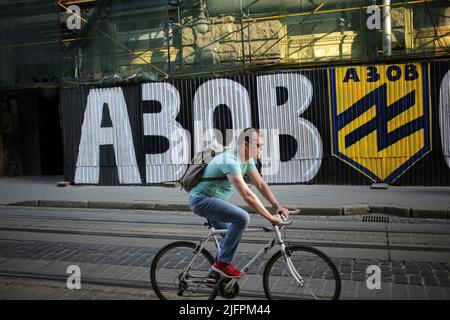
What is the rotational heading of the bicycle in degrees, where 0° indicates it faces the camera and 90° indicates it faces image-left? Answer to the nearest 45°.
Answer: approximately 270°

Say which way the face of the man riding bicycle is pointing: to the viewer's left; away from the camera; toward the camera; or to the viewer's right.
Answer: to the viewer's right

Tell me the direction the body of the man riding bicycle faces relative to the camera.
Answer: to the viewer's right

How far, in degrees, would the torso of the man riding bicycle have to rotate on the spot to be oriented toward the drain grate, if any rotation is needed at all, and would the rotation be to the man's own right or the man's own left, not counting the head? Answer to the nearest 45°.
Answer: approximately 45° to the man's own left
